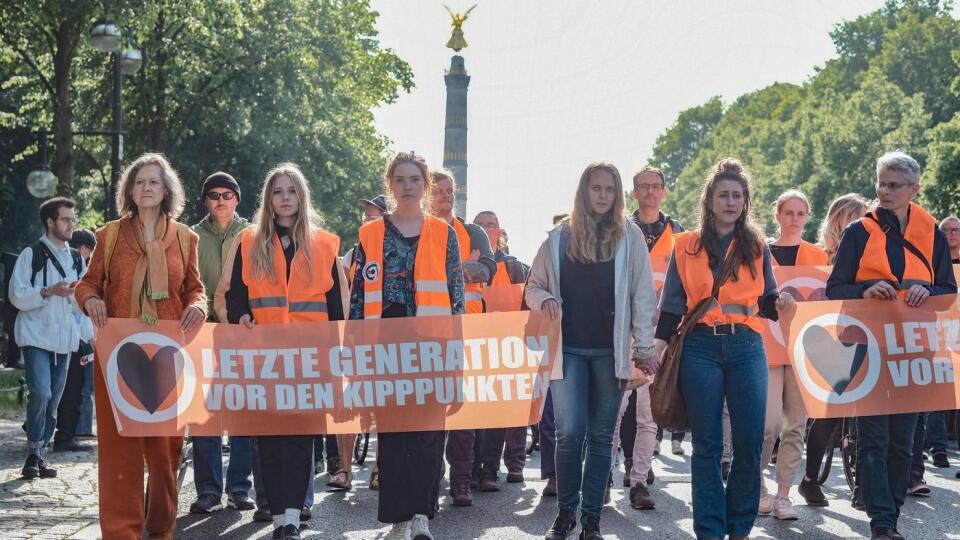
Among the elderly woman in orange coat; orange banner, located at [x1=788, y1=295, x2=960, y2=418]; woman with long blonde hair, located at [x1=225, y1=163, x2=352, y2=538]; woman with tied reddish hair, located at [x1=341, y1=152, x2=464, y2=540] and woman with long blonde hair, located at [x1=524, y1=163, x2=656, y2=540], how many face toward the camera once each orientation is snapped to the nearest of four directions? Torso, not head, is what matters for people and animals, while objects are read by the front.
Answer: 5

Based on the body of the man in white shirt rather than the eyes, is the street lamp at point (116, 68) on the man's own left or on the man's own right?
on the man's own left

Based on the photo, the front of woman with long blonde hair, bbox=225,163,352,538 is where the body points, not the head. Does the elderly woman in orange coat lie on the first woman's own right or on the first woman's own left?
on the first woman's own right

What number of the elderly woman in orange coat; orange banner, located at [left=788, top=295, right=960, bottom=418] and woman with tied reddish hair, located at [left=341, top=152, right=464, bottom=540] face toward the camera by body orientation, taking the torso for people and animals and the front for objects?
3

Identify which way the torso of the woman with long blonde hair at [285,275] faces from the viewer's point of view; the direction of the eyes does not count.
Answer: toward the camera

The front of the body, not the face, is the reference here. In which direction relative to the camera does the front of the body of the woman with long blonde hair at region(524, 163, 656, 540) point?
toward the camera

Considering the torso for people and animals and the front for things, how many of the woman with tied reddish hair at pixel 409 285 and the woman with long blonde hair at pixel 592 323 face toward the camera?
2

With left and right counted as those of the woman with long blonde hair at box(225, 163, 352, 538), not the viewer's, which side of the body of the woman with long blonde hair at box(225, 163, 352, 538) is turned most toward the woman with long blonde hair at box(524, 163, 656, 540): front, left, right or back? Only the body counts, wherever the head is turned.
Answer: left

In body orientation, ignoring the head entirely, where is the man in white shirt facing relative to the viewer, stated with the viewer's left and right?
facing the viewer and to the right of the viewer

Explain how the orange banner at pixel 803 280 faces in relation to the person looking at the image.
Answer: facing the viewer

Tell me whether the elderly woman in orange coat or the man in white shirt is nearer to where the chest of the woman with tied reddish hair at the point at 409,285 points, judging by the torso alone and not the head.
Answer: the elderly woman in orange coat

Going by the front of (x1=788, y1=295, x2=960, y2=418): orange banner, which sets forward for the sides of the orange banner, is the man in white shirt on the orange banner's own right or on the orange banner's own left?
on the orange banner's own right

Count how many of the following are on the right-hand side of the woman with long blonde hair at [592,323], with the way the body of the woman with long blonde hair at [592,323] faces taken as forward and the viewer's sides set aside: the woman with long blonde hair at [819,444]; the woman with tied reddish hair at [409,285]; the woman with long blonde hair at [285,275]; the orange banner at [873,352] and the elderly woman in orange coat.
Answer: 3

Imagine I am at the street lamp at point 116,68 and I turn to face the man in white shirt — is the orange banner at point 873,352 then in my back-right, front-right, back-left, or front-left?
front-left
